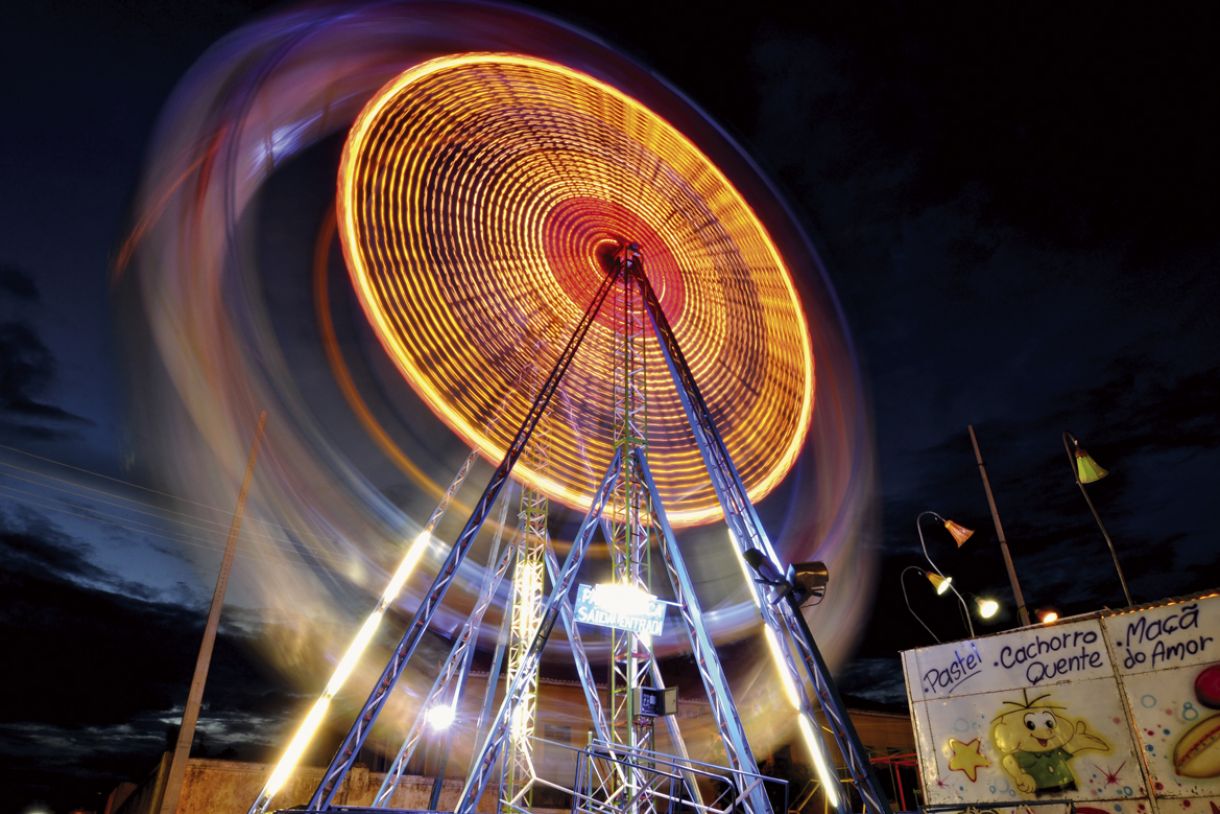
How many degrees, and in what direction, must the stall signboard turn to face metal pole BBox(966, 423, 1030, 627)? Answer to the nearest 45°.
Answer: approximately 135° to its right

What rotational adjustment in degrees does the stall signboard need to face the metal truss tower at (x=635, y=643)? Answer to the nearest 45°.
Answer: approximately 45° to its right

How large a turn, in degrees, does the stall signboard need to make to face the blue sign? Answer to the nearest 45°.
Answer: approximately 135° to its right

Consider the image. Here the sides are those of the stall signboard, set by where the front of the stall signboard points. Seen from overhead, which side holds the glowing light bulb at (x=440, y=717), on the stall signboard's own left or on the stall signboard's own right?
on the stall signboard's own right

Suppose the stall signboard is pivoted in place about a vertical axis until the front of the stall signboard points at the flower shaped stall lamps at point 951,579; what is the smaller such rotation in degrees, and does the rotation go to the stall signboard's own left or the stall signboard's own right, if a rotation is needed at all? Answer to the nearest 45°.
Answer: approximately 135° to the stall signboard's own right

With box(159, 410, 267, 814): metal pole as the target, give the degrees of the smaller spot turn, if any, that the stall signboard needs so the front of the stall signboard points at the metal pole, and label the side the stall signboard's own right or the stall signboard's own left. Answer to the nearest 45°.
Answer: approximately 45° to the stall signboard's own right

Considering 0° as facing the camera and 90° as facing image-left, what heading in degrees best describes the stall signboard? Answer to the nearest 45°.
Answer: approximately 45°
